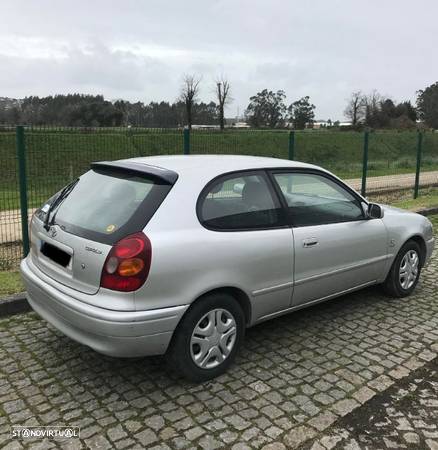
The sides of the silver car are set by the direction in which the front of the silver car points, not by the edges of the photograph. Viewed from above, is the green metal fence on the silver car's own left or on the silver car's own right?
on the silver car's own left

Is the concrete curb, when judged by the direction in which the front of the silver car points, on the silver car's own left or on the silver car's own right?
on the silver car's own left

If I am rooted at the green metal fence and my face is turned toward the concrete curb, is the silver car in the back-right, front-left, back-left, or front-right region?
front-left

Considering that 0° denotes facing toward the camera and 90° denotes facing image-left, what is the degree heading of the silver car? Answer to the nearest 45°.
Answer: approximately 225°
